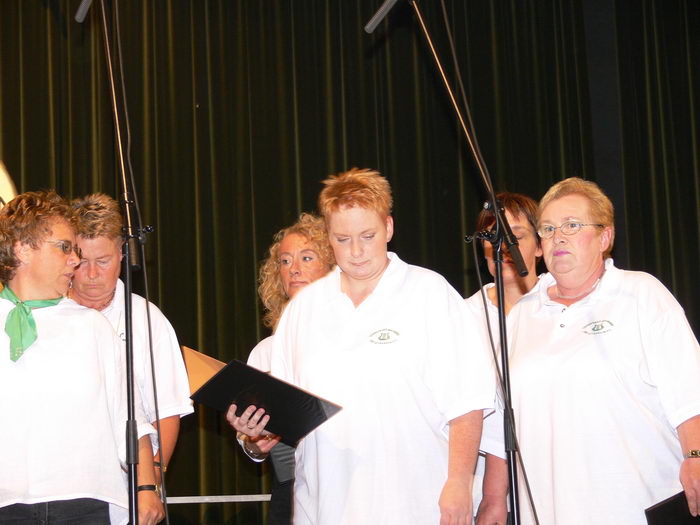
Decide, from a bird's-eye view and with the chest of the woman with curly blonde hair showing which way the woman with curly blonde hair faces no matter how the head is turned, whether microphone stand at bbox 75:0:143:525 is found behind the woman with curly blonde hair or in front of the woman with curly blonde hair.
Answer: in front

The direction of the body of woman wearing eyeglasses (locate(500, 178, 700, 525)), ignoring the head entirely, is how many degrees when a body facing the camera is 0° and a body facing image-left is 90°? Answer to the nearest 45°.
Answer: approximately 45°

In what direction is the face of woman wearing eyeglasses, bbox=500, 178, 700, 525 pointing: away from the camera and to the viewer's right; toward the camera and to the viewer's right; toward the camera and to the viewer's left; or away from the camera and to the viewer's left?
toward the camera and to the viewer's left

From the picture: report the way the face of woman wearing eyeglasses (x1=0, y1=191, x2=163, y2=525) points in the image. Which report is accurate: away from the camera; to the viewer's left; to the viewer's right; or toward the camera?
to the viewer's right

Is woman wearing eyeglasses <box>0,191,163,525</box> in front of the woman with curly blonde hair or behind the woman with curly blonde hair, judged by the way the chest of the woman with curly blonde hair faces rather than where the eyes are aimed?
in front
